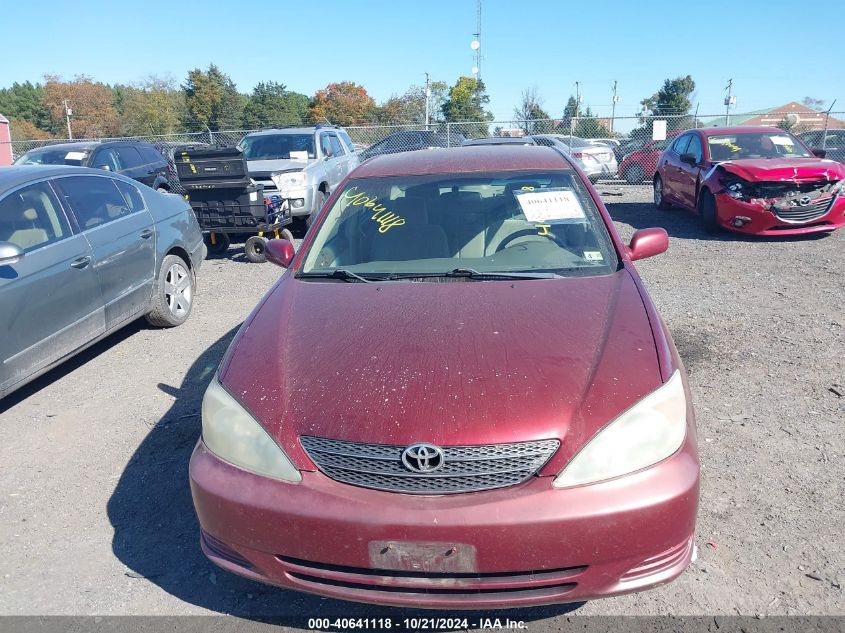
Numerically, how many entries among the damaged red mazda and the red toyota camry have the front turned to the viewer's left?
0

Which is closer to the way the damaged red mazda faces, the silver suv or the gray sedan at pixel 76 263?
the gray sedan

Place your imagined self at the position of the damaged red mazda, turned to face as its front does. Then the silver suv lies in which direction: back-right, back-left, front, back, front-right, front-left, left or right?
back-right

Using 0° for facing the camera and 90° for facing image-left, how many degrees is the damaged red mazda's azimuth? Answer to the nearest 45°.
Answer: approximately 315°

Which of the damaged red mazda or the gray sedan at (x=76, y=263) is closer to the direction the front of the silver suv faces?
the gray sedan

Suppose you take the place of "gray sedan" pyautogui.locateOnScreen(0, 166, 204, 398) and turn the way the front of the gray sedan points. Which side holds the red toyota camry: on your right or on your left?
on your left

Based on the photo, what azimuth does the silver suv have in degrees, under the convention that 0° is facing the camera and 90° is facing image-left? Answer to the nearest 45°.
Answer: approximately 45°

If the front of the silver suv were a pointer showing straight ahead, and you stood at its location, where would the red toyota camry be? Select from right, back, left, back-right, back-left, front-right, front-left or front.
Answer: front-left

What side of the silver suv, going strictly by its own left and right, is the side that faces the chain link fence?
back

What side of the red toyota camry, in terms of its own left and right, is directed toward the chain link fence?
back

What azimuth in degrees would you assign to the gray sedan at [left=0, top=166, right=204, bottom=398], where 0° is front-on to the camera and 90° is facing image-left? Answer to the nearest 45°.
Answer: approximately 45°

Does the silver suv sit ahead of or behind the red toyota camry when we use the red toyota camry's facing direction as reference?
behind

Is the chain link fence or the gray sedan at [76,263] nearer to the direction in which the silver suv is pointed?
the gray sedan
